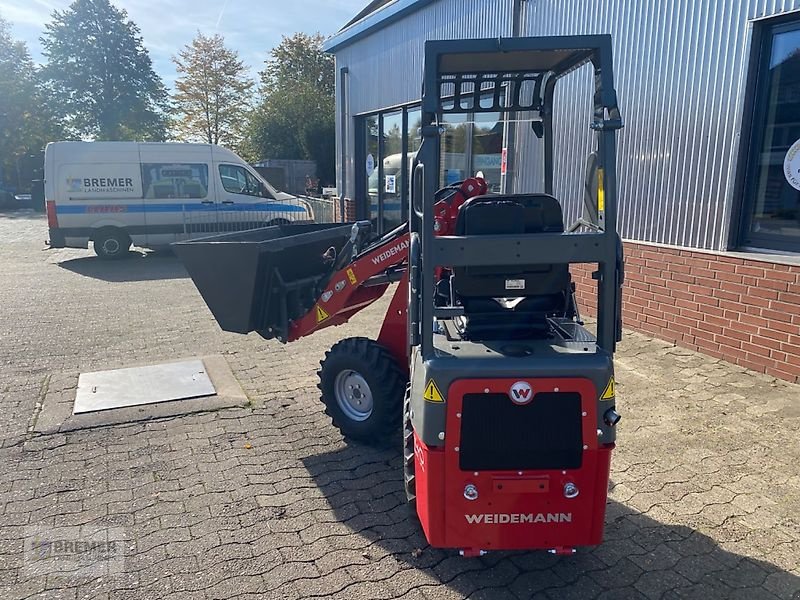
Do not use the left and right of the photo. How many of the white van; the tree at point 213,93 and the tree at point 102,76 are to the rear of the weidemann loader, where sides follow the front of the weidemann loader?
0

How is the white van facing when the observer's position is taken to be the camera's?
facing to the right of the viewer

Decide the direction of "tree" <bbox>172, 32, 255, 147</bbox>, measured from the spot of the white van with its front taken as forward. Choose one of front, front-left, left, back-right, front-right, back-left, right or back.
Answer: left

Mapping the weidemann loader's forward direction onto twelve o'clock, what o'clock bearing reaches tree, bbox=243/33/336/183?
The tree is roughly at 1 o'clock from the weidemann loader.

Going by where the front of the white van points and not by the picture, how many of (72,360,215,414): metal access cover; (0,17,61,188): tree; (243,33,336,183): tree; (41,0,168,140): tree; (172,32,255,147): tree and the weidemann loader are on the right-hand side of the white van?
2

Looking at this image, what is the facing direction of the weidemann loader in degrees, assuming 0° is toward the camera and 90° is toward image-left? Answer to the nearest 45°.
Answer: approximately 135°

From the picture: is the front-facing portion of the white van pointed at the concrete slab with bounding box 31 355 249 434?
no

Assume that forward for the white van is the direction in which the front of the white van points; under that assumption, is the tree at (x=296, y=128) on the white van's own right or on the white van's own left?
on the white van's own left

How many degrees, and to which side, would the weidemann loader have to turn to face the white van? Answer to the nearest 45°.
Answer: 0° — it already faces it

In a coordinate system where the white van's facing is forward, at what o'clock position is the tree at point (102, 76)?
The tree is roughly at 9 o'clock from the white van.

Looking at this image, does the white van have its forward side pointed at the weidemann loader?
no

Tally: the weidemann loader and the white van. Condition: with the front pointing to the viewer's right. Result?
1

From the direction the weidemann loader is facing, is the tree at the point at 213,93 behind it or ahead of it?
ahead
